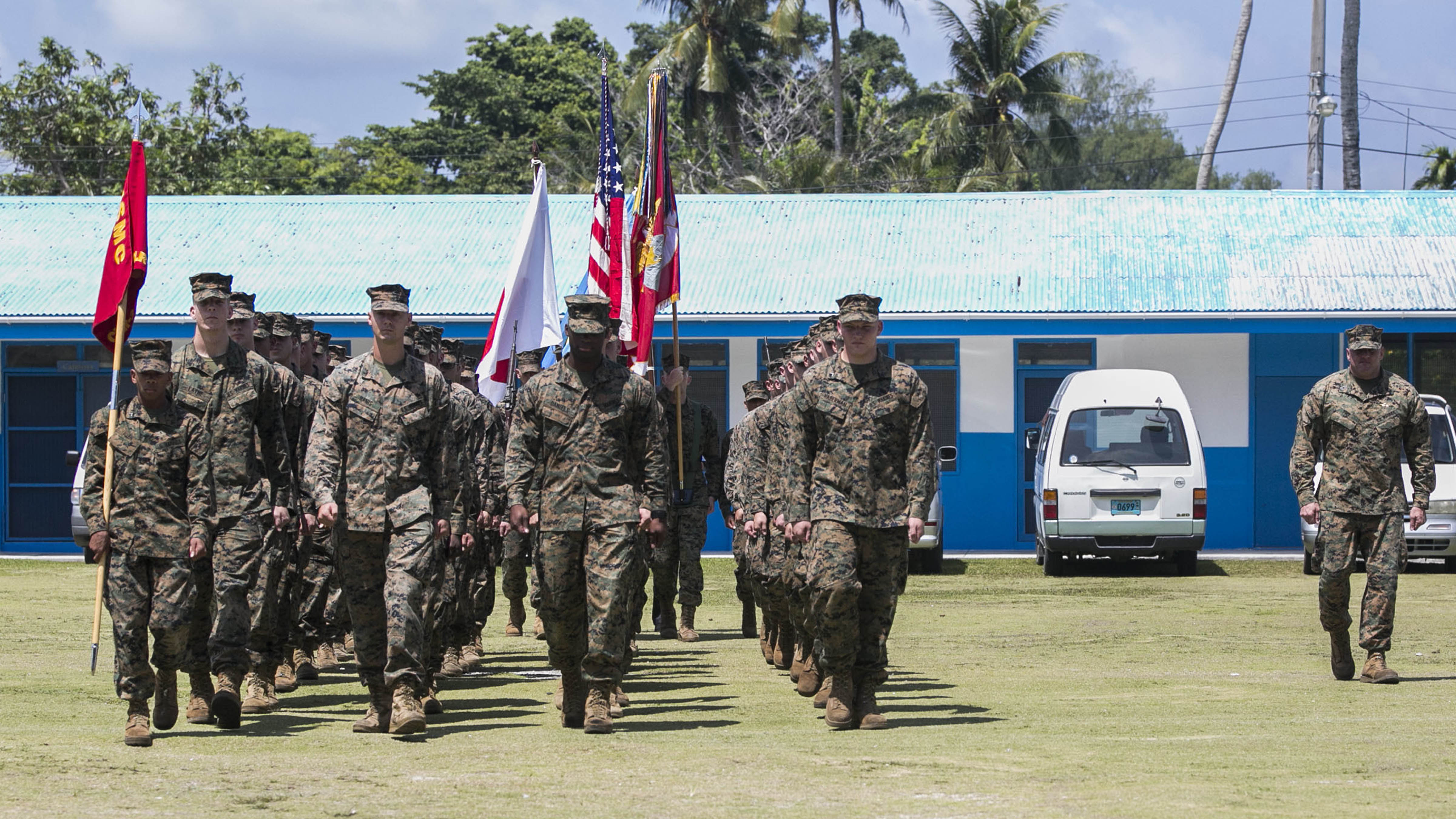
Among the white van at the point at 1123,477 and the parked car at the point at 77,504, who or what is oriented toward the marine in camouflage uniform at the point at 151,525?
the parked car

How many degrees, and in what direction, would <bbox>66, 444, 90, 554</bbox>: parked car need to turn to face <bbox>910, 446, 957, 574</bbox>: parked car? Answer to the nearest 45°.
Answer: approximately 45° to its left

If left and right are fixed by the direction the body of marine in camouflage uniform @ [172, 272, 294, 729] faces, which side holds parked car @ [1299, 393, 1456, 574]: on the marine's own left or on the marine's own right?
on the marine's own left

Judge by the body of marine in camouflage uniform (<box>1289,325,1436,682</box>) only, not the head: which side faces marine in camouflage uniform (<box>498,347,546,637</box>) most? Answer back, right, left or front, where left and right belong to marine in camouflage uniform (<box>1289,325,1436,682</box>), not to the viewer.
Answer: right

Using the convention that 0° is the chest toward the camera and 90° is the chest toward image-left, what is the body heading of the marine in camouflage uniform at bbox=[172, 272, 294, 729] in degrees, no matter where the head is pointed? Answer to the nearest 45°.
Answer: approximately 0°
